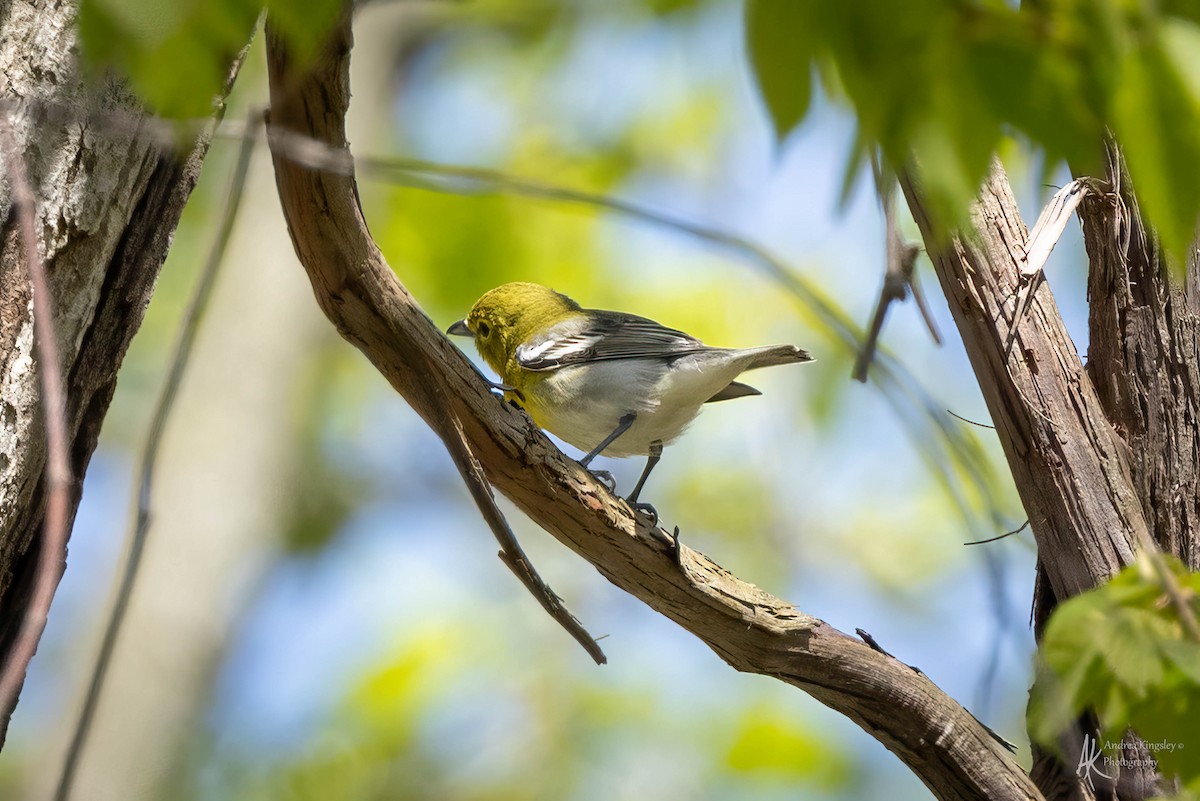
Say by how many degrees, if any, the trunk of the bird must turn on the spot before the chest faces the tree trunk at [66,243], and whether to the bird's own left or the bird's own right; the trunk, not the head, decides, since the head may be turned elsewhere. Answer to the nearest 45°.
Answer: approximately 45° to the bird's own left

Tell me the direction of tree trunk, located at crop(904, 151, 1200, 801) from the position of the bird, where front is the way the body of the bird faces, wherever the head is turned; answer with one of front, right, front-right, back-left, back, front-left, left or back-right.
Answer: back-left

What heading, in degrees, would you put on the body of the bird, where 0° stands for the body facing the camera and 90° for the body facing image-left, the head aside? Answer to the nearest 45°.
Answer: approximately 90°
